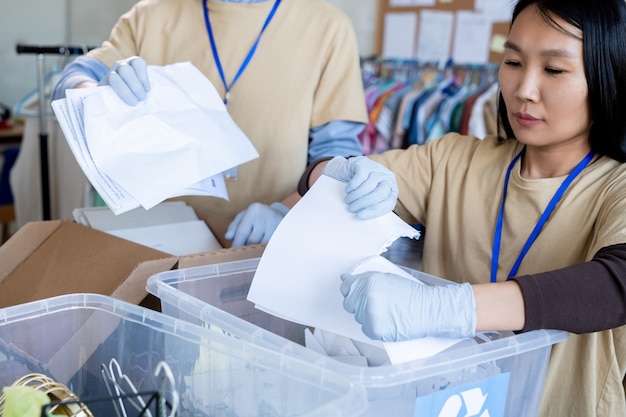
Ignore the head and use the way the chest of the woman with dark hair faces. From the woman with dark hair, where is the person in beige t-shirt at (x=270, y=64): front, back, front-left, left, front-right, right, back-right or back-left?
right

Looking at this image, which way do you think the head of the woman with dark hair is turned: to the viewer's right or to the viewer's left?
to the viewer's left

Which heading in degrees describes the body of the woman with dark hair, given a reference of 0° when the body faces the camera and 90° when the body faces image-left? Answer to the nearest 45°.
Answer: approximately 45°

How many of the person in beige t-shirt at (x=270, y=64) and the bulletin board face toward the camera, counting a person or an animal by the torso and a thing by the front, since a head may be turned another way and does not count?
2

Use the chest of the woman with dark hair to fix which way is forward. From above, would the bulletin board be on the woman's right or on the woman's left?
on the woman's right

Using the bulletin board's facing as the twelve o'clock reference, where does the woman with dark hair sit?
The woman with dark hair is roughly at 12 o'clock from the bulletin board.

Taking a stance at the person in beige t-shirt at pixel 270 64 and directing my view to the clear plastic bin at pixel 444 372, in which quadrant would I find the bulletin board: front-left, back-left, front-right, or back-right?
back-left

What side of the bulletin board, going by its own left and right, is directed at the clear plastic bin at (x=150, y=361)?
front
